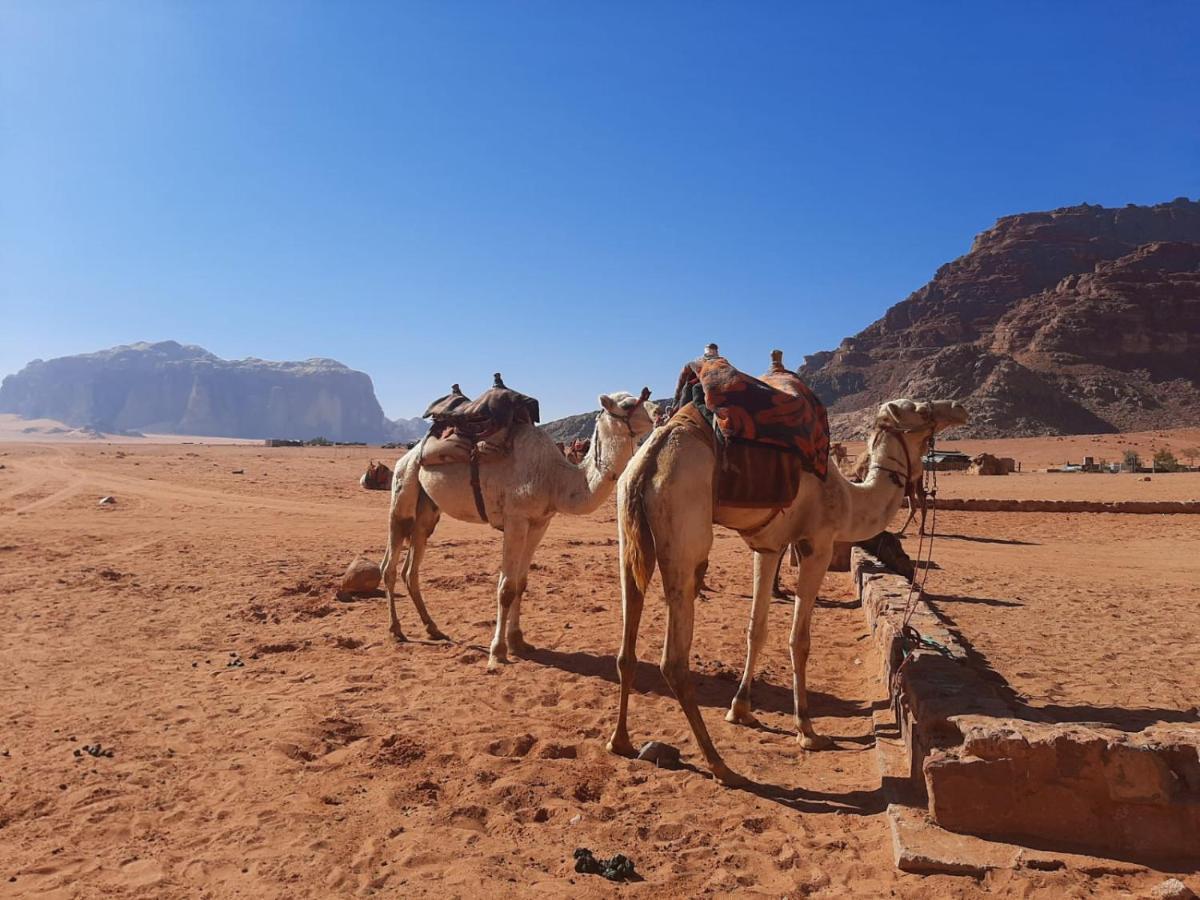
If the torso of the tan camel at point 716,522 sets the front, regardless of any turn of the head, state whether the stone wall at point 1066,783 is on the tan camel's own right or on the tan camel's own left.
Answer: on the tan camel's own right

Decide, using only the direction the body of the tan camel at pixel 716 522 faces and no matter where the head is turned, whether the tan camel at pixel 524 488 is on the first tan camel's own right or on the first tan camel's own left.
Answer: on the first tan camel's own left

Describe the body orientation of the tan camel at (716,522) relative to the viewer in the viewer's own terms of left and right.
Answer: facing away from the viewer and to the right of the viewer

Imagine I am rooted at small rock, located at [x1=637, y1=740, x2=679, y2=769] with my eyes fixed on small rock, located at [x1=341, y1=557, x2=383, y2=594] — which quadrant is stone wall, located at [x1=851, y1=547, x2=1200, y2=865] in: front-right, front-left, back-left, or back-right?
back-right

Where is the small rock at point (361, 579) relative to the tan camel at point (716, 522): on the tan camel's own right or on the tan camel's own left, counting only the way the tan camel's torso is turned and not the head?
on the tan camel's own left

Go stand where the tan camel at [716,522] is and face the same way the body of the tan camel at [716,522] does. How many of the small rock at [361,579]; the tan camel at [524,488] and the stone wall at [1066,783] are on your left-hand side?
2
